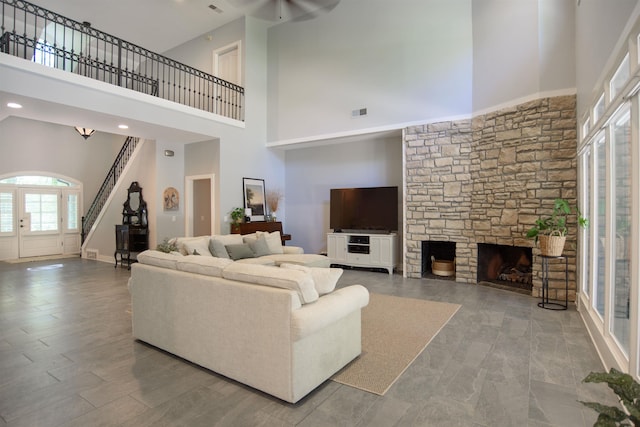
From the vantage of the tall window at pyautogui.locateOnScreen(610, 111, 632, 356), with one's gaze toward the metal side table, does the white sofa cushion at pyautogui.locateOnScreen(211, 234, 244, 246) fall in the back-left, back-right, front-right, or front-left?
front-left

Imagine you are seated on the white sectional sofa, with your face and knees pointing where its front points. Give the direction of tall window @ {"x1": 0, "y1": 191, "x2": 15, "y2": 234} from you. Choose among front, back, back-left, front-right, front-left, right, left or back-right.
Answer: left

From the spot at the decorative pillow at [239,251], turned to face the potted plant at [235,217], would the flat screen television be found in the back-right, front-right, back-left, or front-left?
front-right

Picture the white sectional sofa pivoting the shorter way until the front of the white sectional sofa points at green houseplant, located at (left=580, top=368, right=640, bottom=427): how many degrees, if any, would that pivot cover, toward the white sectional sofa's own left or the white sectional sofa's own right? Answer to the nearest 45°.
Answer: approximately 90° to the white sectional sofa's own right

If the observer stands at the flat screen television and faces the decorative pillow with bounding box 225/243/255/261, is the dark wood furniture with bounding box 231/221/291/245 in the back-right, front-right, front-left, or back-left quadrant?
front-right

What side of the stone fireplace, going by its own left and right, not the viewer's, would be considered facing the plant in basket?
left

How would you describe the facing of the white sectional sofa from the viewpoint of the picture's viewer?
facing away from the viewer and to the right of the viewer

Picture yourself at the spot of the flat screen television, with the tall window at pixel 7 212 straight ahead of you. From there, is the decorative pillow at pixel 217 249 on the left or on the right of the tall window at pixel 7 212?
left

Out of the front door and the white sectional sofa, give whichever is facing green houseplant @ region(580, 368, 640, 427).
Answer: the front door

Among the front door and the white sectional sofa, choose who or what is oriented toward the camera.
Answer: the front door

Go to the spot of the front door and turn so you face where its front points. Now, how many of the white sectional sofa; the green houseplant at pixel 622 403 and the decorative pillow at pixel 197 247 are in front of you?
3

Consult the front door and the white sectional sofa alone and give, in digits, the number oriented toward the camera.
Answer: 1

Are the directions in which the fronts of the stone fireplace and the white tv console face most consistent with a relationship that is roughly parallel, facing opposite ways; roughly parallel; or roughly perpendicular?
roughly parallel

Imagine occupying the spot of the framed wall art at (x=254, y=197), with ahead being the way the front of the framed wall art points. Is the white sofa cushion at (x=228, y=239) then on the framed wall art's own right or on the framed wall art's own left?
on the framed wall art's own right

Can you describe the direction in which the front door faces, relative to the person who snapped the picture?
facing the viewer

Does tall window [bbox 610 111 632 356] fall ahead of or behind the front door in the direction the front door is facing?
ahead
